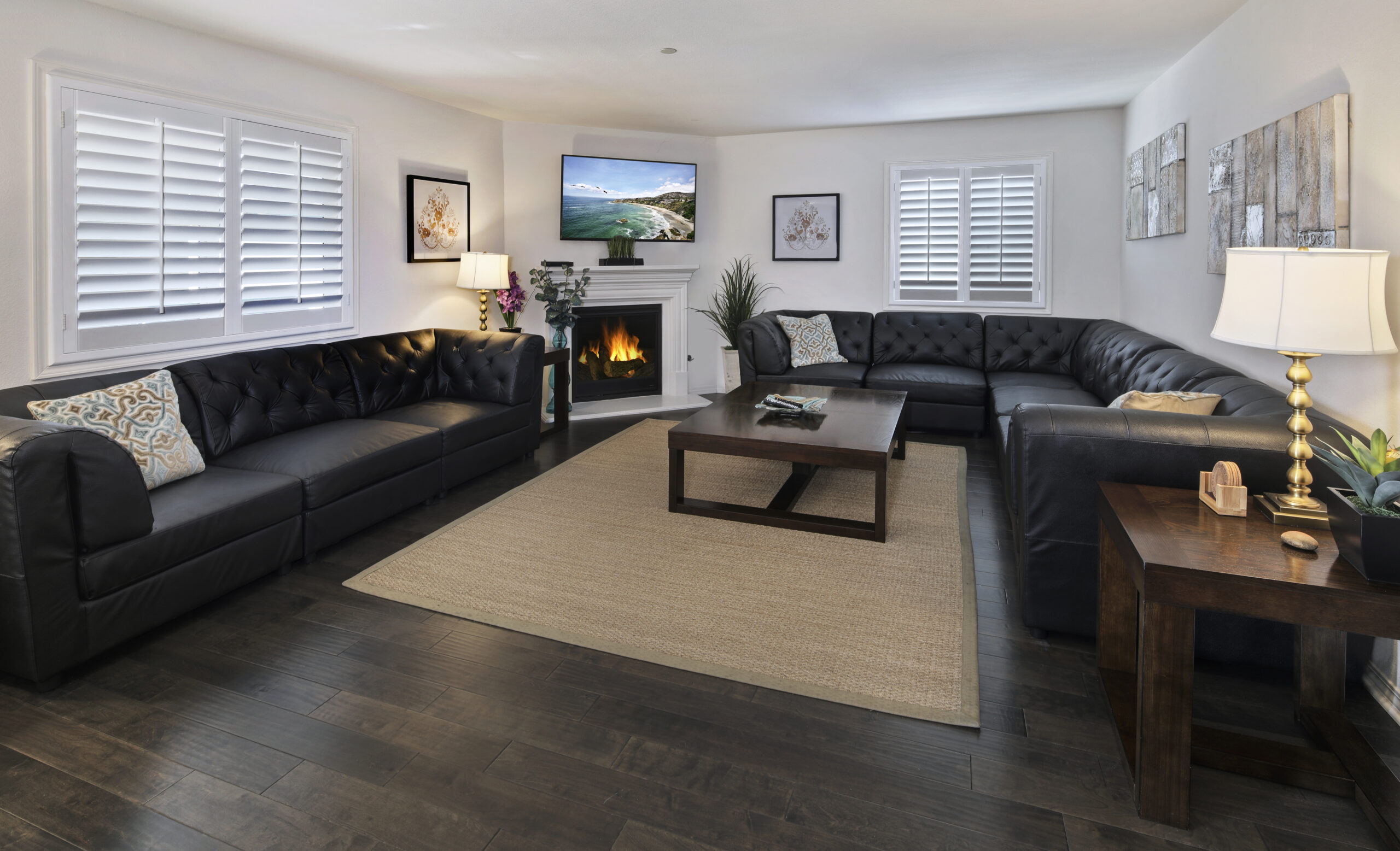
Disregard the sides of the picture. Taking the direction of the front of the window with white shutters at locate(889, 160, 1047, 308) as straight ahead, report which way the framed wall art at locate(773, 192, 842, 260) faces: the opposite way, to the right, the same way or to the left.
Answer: the same way

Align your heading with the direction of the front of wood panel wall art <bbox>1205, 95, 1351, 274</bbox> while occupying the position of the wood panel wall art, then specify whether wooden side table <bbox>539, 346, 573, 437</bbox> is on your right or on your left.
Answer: on your right

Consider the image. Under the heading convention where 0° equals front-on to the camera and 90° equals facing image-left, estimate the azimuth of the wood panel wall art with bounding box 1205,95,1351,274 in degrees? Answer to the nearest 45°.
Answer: approximately 45°

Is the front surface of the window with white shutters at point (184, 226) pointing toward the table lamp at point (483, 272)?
no

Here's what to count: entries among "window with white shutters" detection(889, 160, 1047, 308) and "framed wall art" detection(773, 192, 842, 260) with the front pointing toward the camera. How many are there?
2

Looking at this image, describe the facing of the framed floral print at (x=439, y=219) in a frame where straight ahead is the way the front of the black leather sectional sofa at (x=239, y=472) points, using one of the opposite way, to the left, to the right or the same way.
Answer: the same way

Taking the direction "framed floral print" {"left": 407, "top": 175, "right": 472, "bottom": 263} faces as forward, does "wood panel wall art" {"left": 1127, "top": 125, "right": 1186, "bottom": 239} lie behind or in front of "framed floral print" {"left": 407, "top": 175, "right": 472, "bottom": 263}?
in front

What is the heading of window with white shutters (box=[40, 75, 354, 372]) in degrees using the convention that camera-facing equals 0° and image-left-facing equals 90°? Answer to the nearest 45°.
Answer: approximately 315°

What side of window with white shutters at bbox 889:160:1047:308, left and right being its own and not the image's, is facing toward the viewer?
front

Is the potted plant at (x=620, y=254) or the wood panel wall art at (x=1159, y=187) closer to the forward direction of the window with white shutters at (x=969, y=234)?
the wood panel wall art

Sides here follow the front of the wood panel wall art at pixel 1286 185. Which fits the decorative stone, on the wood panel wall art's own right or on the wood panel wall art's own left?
on the wood panel wall art's own left

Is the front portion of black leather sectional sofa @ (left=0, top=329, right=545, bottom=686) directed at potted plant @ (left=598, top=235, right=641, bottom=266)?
no

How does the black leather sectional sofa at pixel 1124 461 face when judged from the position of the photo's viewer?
facing the viewer and to the left of the viewer

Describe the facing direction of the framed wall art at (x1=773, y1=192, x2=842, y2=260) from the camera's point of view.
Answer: facing the viewer

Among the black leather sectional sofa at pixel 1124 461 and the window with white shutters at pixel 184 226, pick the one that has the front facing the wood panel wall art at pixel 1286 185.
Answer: the window with white shutters
